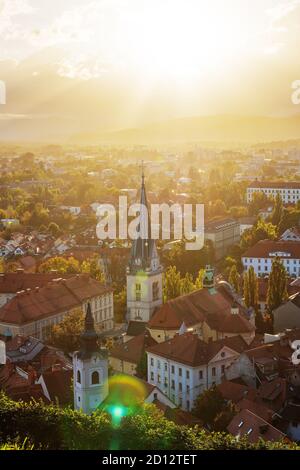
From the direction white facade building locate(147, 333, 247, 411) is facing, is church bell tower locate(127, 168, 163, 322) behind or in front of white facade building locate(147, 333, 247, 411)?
behind

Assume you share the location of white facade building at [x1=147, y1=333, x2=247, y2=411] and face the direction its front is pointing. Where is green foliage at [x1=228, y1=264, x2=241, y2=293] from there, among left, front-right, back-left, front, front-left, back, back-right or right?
back-left

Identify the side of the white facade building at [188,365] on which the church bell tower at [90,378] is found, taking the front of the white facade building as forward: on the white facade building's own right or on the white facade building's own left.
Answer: on the white facade building's own right

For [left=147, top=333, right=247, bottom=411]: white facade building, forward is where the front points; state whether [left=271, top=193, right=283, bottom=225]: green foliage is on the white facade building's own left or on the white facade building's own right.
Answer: on the white facade building's own left

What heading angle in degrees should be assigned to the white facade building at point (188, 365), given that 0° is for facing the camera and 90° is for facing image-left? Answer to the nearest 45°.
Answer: approximately 315°
